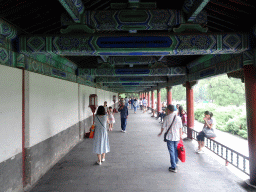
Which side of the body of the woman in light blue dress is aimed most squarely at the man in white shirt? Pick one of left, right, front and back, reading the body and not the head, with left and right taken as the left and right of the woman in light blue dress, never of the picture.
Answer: right

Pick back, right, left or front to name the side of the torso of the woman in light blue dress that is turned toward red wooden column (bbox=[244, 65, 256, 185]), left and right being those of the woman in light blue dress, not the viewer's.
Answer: right

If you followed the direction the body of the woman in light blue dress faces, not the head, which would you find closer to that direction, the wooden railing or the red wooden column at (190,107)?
the red wooden column

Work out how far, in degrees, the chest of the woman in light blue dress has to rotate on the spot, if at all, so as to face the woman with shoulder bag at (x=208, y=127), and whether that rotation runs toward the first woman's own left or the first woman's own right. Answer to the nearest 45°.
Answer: approximately 90° to the first woman's own right

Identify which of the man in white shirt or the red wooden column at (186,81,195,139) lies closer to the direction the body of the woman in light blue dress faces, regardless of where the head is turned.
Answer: the red wooden column

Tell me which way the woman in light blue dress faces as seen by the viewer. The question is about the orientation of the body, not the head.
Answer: away from the camera

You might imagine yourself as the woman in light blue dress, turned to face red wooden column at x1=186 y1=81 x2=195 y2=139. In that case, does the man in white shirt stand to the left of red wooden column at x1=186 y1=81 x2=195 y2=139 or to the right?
right

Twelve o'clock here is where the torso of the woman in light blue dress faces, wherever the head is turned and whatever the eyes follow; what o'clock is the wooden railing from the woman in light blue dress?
The wooden railing is roughly at 3 o'clock from the woman in light blue dress.
